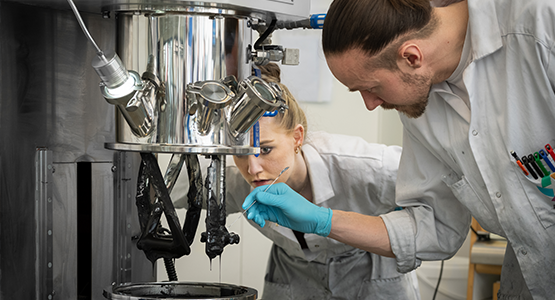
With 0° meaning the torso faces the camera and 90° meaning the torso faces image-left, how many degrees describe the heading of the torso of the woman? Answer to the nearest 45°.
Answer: approximately 45°

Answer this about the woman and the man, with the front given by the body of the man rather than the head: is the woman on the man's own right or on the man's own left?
on the man's own right

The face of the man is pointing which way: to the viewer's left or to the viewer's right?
to the viewer's left

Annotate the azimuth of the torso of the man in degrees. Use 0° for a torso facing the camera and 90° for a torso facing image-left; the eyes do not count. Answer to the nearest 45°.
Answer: approximately 45°

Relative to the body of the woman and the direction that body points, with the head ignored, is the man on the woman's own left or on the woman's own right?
on the woman's own left
